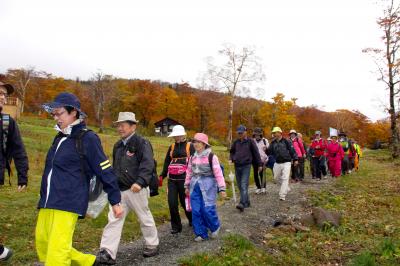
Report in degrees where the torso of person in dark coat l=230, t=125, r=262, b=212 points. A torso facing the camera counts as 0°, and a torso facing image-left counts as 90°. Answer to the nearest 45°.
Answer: approximately 45°

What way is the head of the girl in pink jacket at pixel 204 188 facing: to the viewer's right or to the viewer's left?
to the viewer's left

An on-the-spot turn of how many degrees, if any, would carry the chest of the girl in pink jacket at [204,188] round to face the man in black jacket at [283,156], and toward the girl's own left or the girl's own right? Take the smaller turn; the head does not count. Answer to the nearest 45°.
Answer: approximately 180°

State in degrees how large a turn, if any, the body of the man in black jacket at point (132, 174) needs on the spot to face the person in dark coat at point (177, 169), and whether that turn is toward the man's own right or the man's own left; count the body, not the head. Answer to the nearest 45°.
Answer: approximately 180°

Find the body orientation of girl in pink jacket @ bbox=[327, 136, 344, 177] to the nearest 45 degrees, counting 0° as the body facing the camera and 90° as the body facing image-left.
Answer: approximately 45°

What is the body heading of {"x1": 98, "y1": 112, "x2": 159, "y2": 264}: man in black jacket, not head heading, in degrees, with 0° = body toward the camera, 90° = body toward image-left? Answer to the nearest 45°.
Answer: approximately 45°

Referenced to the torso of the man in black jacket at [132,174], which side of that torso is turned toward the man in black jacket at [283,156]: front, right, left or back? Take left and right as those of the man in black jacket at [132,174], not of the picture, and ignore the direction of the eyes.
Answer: back

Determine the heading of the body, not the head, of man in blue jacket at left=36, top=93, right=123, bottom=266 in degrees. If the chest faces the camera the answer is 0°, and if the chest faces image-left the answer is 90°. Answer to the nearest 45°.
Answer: approximately 45°
